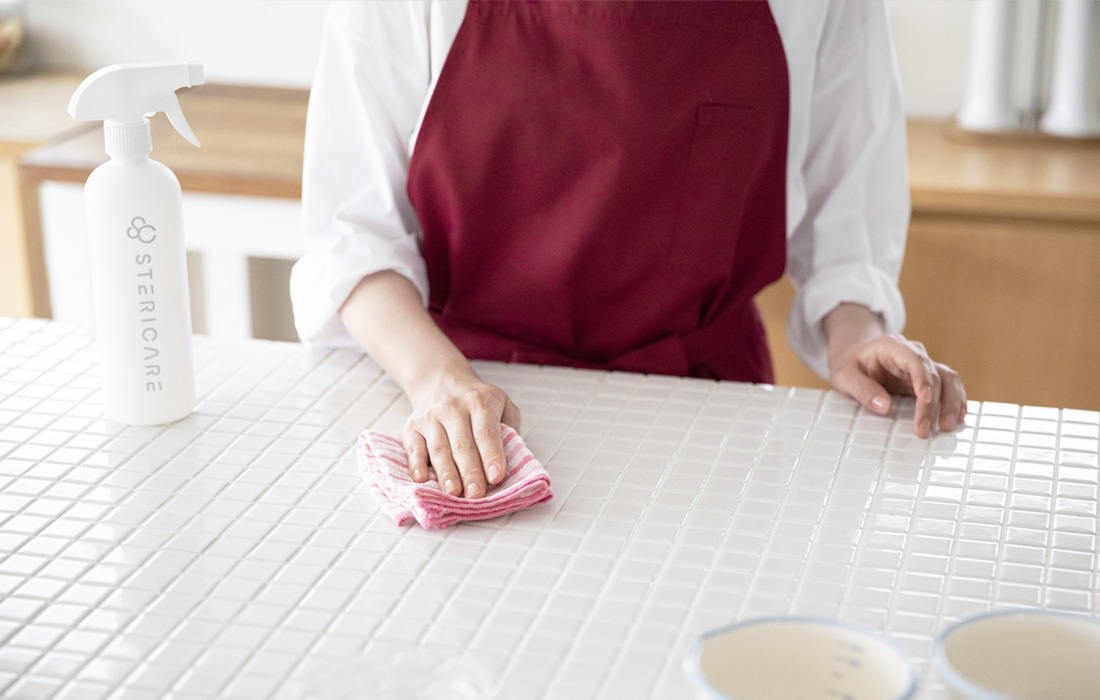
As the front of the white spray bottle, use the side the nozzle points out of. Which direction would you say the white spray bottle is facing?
to the viewer's right

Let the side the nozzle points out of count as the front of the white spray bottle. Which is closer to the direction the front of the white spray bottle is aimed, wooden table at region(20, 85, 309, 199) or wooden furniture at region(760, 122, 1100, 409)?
the wooden furniture

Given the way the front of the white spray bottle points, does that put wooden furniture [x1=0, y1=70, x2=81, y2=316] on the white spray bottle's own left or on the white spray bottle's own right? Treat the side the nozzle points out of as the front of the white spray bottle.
on the white spray bottle's own left

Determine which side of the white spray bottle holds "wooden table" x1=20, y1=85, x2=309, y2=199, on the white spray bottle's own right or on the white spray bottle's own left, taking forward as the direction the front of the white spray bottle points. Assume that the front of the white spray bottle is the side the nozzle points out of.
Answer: on the white spray bottle's own left
